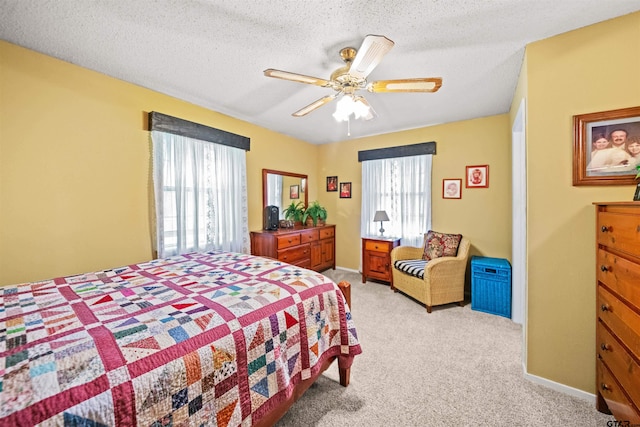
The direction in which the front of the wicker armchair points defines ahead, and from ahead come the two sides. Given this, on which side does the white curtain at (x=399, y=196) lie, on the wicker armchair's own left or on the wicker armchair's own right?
on the wicker armchair's own right

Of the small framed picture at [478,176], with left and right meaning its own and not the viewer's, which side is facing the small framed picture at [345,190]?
right

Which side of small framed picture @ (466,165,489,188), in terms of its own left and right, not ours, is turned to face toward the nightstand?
right

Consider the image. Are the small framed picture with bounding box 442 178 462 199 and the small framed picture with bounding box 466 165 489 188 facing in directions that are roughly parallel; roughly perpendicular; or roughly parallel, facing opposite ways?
roughly parallel

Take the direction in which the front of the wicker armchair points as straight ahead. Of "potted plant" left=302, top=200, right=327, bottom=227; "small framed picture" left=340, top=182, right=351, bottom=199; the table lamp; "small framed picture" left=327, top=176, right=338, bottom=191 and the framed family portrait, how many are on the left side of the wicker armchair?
1

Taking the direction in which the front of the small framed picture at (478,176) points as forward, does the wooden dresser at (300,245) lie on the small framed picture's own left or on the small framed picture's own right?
on the small framed picture's own right

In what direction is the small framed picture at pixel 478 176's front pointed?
toward the camera

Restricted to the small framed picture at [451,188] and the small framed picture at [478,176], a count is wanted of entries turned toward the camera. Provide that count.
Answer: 2

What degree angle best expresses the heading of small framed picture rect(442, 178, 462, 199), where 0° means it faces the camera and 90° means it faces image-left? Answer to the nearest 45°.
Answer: approximately 0°

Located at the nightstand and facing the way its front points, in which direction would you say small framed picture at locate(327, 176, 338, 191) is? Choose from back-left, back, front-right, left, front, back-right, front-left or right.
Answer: right

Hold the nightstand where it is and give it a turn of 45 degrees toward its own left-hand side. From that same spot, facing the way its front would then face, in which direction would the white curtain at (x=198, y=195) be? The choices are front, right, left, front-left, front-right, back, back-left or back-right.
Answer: front-right

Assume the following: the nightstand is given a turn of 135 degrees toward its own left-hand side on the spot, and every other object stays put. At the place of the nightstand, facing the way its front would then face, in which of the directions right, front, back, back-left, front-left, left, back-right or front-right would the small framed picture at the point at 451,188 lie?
front

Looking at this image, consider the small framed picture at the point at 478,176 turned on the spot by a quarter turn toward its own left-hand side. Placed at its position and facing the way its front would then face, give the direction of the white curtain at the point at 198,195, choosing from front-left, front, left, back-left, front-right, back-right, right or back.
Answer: back-right
